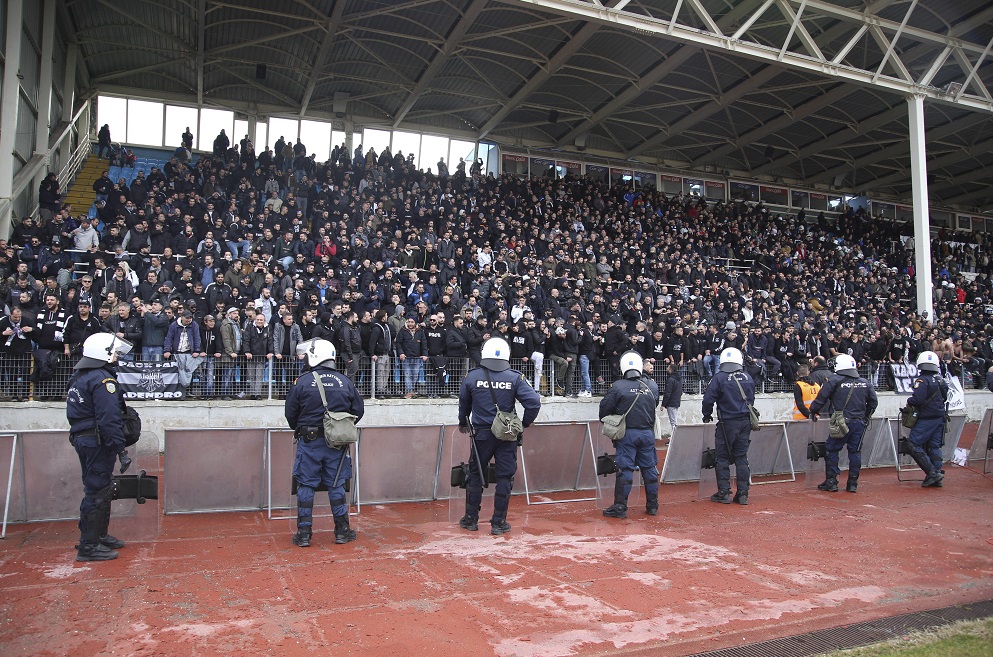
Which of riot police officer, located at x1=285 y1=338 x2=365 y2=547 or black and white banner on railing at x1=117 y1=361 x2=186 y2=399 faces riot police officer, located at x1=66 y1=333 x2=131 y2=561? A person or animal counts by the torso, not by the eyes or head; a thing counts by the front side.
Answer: the black and white banner on railing

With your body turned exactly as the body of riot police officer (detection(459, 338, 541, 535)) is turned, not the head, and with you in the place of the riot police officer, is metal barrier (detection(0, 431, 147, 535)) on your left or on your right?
on your left

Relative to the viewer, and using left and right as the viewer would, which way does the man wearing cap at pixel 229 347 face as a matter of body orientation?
facing the viewer and to the right of the viewer

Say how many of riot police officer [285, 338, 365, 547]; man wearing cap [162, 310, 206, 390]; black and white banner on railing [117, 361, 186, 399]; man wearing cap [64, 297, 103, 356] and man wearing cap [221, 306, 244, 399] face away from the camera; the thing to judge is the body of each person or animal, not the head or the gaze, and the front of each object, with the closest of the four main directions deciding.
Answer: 1

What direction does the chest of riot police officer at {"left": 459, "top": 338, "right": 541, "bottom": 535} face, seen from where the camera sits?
away from the camera

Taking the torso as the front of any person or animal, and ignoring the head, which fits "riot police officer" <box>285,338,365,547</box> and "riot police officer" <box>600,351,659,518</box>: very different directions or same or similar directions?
same or similar directions

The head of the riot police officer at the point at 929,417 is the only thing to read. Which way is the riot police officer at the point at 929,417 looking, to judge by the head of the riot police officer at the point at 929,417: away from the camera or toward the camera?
away from the camera

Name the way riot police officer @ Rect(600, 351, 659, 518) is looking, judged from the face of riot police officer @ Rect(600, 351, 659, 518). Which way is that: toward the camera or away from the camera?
away from the camera

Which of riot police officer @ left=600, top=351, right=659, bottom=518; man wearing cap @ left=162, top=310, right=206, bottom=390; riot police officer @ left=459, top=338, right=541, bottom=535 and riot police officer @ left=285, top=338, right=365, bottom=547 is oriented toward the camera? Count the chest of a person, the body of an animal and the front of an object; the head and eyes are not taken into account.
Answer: the man wearing cap

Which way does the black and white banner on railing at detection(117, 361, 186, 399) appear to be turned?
toward the camera

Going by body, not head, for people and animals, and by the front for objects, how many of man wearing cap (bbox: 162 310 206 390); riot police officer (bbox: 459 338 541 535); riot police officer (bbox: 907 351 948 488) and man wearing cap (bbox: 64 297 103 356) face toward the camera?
2

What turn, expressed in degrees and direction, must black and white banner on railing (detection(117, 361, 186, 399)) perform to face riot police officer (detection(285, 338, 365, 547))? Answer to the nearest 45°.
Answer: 0° — it already faces them

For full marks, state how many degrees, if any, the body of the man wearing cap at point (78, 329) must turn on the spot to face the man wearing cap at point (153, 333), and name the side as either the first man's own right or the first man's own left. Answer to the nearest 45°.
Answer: approximately 90° to the first man's own left

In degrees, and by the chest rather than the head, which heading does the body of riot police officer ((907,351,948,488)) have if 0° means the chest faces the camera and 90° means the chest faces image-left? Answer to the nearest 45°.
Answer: approximately 135°

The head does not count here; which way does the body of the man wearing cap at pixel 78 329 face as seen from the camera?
toward the camera

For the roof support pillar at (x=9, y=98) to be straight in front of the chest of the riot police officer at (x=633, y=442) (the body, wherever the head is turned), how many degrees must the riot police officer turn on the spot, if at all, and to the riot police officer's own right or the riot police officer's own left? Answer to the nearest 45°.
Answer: approximately 90° to the riot police officer's own left

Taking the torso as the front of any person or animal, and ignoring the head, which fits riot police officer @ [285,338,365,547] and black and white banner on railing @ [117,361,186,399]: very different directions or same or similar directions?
very different directions

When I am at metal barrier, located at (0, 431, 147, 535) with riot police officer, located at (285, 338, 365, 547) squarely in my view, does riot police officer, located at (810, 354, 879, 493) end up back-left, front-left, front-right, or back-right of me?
front-left

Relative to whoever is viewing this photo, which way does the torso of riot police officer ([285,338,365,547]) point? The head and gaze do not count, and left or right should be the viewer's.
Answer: facing away from the viewer

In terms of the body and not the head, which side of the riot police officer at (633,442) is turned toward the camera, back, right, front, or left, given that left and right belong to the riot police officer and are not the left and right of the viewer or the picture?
back
